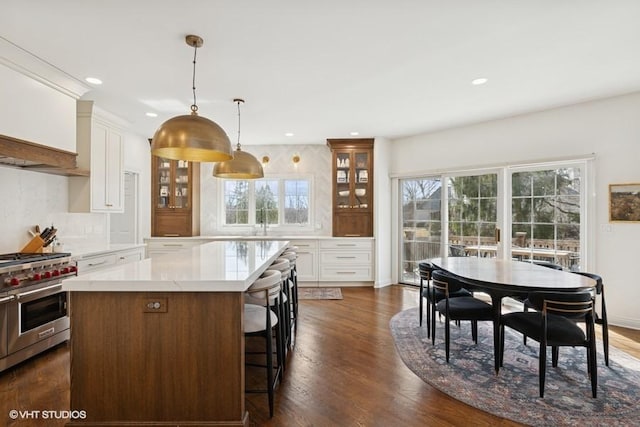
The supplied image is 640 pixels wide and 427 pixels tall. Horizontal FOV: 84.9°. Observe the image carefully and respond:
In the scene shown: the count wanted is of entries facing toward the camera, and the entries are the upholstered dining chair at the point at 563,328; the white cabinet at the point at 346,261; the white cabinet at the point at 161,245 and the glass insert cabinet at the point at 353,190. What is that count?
3

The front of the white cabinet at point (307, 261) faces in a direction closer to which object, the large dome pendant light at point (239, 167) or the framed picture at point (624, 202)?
the large dome pendant light

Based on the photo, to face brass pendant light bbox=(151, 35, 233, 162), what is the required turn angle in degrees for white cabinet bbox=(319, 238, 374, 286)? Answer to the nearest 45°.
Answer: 0° — it already faces it

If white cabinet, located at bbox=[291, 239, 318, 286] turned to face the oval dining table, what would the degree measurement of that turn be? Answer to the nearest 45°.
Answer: approximately 45° to its left

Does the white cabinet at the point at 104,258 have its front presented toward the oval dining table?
yes

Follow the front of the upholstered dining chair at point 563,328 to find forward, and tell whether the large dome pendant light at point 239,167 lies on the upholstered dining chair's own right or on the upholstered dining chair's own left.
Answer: on the upholstered dining chair's own left

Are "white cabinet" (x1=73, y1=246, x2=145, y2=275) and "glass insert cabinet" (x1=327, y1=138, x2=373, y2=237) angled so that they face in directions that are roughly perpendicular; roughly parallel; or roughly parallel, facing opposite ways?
roughly perpendicular

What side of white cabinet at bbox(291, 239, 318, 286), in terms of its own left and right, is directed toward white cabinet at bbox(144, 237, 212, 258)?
right

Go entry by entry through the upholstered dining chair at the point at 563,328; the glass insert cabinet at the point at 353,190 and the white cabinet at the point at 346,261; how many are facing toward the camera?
2

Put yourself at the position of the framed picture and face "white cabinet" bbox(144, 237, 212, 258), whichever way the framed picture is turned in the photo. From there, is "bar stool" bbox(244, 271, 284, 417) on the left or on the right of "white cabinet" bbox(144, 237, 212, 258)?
left

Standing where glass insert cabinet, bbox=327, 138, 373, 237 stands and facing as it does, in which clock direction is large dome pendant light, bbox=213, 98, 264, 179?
The large dome pendant light is roughly at 1 o'clock from the glass insert cabinet.

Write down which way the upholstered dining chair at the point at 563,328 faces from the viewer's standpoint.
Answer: facing away from the viewer and to the left of the viewer

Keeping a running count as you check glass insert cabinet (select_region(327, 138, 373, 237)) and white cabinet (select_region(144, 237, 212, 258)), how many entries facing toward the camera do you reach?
2

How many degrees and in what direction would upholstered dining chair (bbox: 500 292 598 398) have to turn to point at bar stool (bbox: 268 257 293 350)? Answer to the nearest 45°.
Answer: approximately 45° to its left
